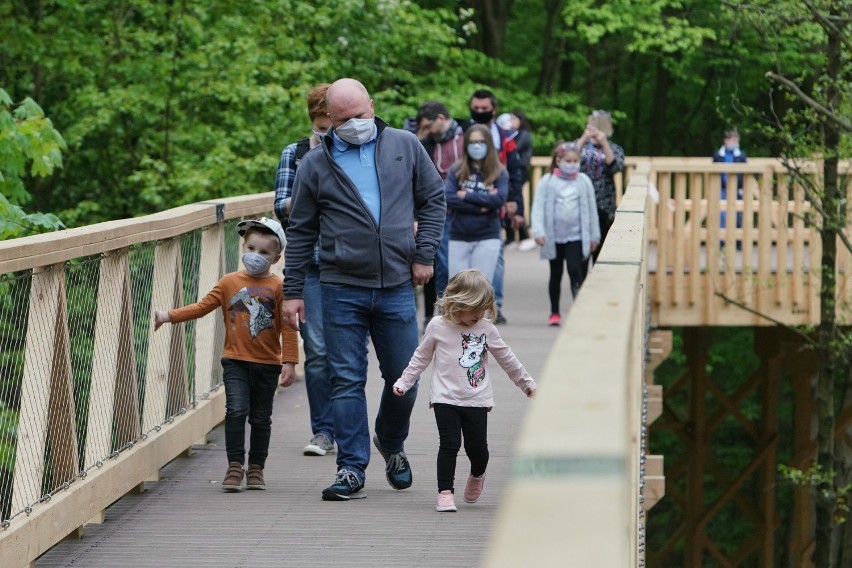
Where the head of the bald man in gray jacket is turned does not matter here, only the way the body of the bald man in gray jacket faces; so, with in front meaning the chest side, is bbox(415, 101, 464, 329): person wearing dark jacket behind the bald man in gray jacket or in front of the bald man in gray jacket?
behind

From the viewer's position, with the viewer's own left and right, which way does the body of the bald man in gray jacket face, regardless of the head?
facing the viewer

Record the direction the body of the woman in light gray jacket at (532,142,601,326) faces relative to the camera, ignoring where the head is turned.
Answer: toward the camera

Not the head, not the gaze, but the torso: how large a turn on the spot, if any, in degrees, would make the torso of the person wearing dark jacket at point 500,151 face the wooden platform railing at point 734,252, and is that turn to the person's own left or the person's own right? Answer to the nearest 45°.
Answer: approximately 135° to the person's own left

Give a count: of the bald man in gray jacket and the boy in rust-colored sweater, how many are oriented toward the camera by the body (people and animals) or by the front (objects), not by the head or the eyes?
2

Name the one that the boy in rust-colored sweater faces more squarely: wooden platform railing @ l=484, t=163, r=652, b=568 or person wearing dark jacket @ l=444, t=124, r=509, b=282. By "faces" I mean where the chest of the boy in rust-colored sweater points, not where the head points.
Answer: the wooden platform railing

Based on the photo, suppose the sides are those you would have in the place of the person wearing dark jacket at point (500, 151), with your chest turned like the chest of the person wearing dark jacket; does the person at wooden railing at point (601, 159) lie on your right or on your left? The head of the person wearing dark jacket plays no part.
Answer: on your left

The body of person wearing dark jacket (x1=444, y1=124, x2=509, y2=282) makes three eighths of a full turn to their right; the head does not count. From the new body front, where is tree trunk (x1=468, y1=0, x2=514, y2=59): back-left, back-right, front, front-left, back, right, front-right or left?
front-right

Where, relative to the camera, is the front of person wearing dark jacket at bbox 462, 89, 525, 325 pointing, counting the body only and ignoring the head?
toward the camera

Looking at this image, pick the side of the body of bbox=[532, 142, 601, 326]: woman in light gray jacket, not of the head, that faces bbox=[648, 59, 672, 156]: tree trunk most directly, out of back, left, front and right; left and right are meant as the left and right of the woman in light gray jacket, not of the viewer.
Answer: back

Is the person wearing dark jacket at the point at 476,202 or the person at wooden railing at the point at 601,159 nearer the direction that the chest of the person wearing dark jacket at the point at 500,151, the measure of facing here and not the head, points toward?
the person wearing dark jacket

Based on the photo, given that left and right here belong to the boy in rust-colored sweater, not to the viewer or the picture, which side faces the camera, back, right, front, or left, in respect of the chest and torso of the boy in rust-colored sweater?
front

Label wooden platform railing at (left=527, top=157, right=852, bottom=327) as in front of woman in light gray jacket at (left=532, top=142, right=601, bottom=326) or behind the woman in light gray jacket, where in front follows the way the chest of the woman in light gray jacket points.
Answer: behind
